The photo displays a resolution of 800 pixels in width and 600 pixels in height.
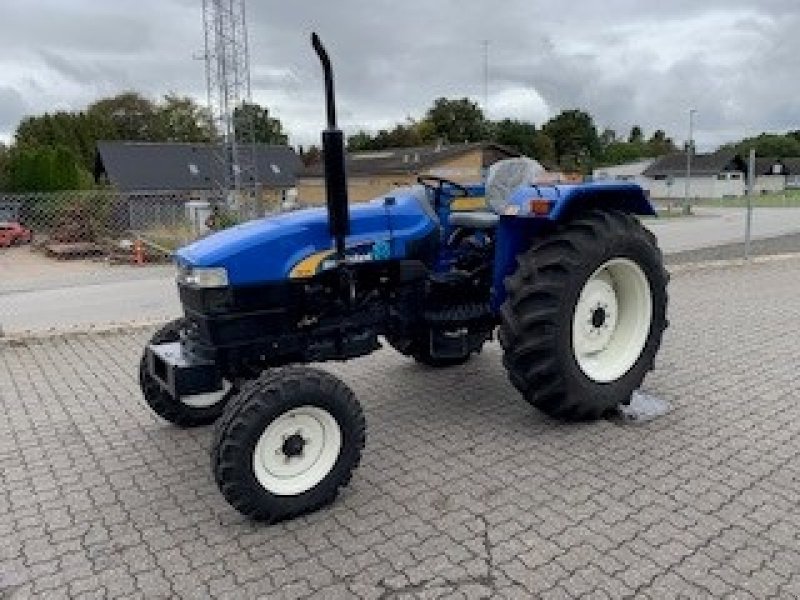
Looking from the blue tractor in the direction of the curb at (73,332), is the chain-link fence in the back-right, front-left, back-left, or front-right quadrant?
front-right

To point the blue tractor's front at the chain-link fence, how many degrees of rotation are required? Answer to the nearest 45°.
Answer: approximately 90° to its right

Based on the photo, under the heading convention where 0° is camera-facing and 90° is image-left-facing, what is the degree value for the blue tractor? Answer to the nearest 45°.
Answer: approximately 45°

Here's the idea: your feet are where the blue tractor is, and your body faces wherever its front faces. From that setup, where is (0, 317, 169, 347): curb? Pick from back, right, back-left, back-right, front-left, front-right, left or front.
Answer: right

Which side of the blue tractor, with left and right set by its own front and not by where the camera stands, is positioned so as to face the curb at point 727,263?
back

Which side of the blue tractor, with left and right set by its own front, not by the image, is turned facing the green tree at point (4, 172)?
right
